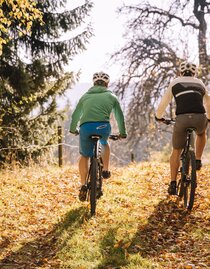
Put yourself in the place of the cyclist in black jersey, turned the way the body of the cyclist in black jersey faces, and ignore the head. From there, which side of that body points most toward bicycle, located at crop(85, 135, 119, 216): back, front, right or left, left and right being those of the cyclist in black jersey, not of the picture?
left

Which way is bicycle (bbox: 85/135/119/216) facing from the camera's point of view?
away from the camera

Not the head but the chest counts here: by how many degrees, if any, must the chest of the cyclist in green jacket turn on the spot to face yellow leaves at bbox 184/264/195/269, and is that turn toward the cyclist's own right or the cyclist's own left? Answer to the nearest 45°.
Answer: approximately 135° to the cyclist's own right

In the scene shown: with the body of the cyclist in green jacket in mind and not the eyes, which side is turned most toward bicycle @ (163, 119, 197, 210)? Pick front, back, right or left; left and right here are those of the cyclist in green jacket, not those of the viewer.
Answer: right

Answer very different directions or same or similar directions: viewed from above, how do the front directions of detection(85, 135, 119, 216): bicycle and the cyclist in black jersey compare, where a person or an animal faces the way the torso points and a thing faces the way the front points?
same or similar directions

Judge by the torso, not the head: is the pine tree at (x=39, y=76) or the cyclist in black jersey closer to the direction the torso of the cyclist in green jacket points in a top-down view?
the pine tree

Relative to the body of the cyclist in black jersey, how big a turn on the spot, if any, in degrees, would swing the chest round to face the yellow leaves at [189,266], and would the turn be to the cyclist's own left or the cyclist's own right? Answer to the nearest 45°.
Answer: approximately 180°

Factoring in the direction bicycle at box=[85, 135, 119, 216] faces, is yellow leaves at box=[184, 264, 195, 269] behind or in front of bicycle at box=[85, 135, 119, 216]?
behind

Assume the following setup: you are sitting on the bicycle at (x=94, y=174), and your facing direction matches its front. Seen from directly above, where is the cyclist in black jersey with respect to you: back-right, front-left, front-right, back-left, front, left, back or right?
right

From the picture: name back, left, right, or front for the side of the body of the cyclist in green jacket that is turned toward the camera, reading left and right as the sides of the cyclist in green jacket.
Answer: back

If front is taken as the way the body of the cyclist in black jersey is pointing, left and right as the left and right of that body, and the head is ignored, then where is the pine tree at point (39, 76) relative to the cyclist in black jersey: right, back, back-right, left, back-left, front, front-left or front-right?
front-left

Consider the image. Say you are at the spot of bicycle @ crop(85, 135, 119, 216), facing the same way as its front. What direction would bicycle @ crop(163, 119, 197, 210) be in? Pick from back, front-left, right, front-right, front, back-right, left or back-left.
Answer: right

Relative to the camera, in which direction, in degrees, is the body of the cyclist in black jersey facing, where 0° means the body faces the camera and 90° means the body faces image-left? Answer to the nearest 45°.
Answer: approximately 180°
